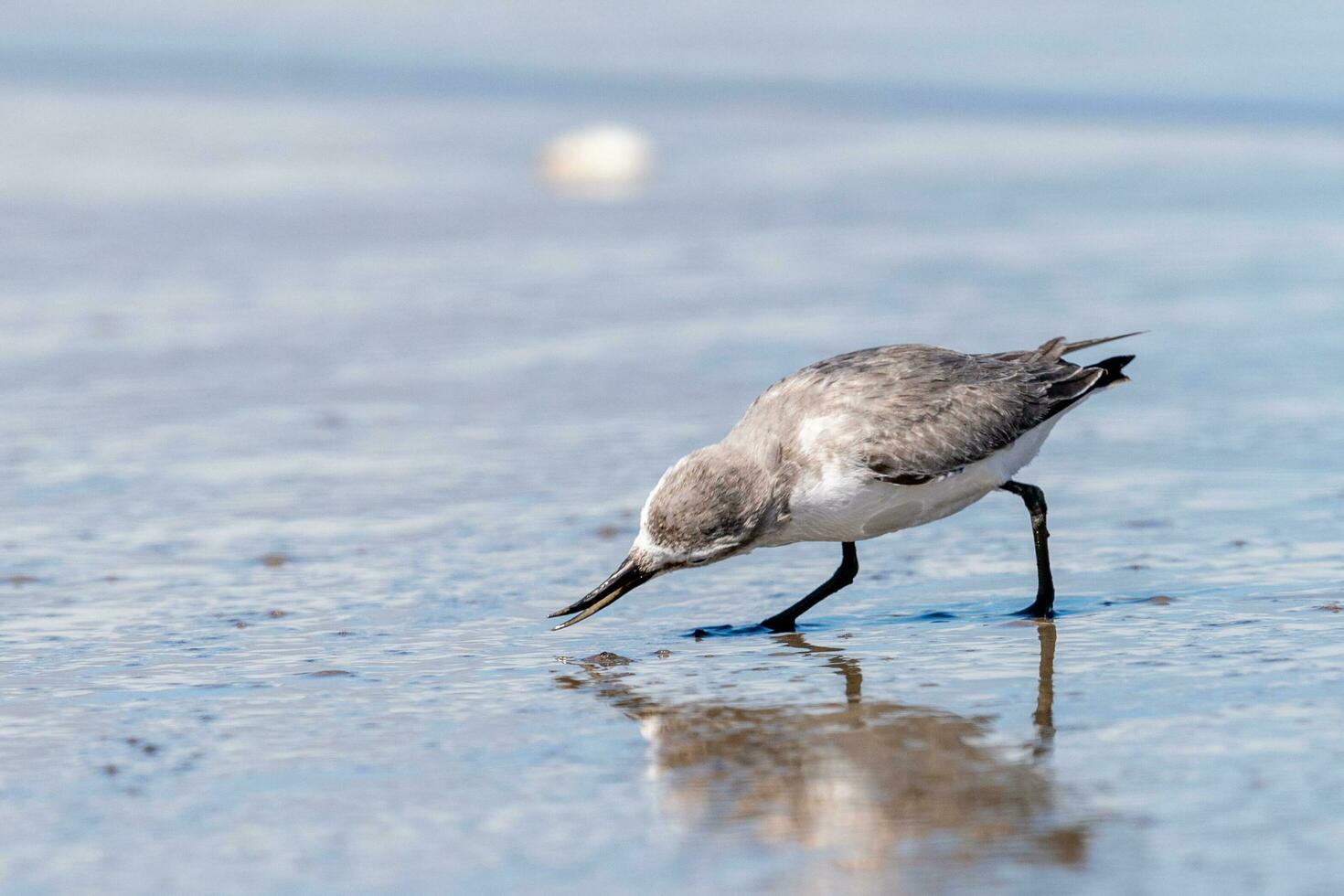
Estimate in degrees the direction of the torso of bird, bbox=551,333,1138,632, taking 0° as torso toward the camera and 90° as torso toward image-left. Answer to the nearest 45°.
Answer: approximately 90°

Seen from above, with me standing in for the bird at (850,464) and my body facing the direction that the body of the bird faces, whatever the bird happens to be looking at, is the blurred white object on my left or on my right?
on my right
